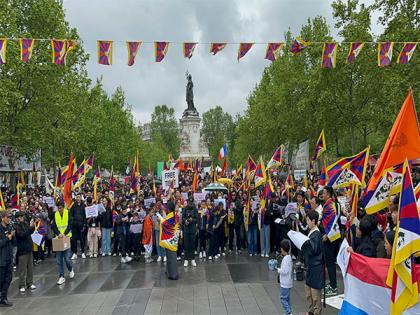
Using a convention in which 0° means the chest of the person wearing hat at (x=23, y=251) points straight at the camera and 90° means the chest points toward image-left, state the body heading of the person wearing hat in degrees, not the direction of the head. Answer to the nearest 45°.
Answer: approximately 315°

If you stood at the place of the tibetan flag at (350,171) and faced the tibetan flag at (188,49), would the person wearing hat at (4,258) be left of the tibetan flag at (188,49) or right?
left

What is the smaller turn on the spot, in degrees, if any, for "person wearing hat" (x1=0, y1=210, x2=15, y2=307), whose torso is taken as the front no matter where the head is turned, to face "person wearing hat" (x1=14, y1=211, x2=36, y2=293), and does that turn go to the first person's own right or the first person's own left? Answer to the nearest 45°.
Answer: approximately 45° to the first person's own left

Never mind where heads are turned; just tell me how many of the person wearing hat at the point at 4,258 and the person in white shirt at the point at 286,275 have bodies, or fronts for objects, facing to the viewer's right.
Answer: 1

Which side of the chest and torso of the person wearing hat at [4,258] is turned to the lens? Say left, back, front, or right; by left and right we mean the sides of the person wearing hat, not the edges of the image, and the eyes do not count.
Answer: right
